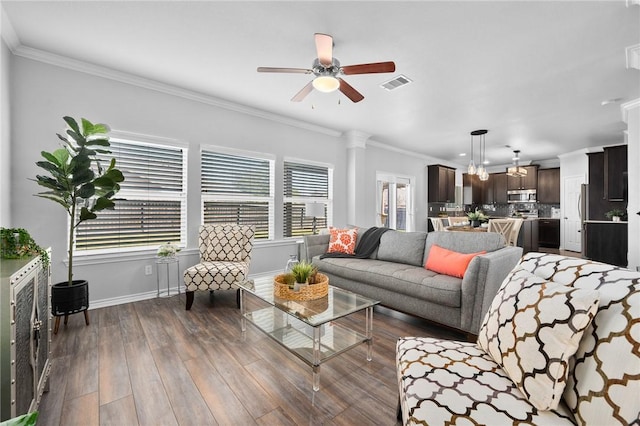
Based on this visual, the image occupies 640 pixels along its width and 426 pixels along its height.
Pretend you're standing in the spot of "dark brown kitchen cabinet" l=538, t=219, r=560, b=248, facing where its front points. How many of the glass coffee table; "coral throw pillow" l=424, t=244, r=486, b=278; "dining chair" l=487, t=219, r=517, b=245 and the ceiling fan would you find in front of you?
4

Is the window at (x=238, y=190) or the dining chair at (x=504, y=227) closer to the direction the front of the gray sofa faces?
the window

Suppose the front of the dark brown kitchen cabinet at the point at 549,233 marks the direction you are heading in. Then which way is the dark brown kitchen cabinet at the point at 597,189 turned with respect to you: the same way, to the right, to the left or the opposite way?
to the right

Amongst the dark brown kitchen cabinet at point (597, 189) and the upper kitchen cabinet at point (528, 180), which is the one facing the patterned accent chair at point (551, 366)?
the upper kitchen cabinet

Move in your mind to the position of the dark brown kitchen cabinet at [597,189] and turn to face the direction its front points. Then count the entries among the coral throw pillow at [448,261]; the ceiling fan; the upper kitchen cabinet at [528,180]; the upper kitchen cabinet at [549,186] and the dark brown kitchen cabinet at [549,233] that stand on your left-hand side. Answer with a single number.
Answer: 2

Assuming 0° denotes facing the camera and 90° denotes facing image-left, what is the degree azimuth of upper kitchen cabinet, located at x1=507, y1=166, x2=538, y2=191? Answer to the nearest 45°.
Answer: approximately 0°

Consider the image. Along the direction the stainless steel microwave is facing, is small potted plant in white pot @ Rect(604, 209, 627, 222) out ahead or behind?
ahead

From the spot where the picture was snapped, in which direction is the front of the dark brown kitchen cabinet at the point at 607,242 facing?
facing to the left of the viewer

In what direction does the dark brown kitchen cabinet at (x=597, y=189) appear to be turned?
to the viewer's left

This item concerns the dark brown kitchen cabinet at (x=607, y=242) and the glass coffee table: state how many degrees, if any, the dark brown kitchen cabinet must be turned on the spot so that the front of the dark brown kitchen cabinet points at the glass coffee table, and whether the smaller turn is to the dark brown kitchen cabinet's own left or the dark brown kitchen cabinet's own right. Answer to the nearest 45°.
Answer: approximately 90° to the dark brown kitchen cabinet's own left

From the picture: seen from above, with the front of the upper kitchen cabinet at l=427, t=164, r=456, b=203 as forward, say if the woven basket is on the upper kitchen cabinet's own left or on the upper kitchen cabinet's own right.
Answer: on the upper kitchen cabinet's own right

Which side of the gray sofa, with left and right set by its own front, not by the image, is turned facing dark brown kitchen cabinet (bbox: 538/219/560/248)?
back
